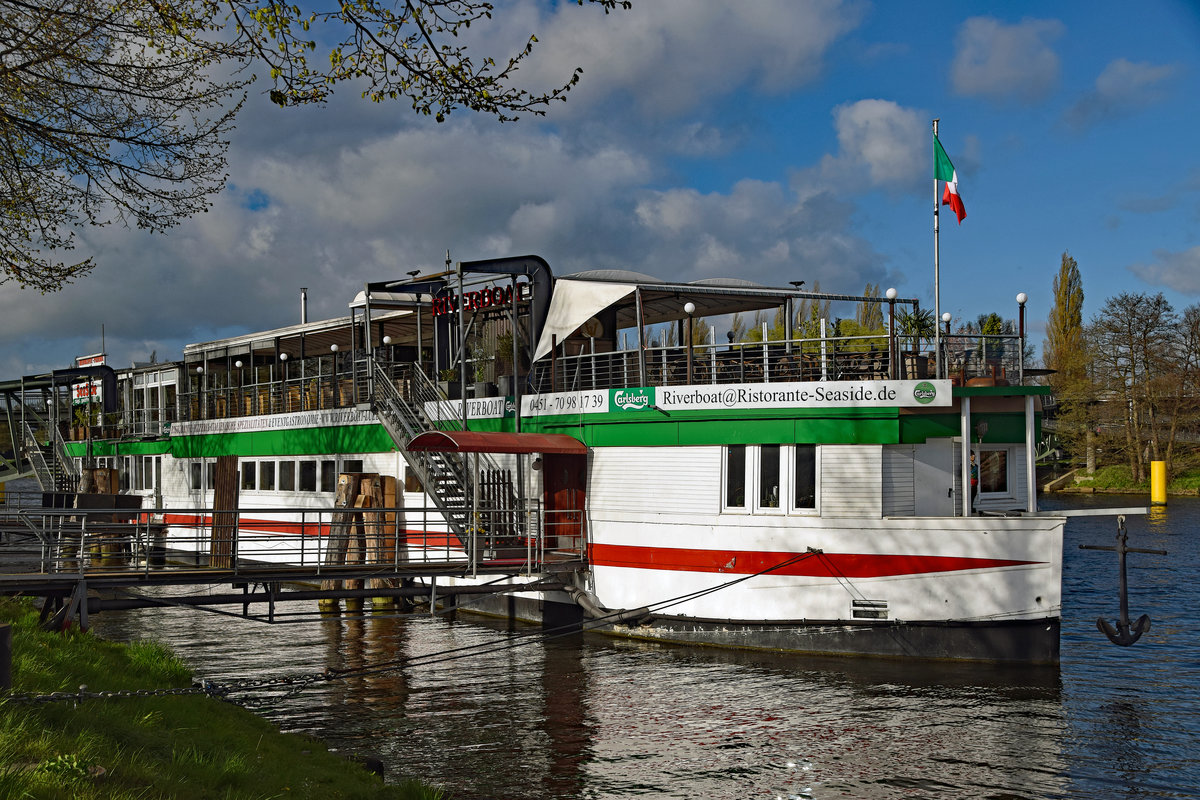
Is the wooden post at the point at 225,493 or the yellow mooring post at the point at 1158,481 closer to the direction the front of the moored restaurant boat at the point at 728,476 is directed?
the yellow mooring post

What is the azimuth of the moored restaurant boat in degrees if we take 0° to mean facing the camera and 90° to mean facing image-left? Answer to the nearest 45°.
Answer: approximately 315°

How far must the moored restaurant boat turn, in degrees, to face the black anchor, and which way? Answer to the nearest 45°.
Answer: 0° — it already faces it

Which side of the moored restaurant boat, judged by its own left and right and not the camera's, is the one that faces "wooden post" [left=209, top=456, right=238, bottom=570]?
back

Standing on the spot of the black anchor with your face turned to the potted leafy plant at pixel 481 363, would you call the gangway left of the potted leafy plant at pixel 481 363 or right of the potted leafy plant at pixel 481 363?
left
